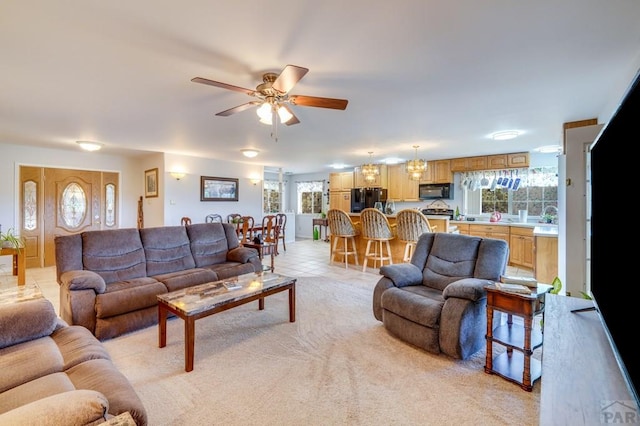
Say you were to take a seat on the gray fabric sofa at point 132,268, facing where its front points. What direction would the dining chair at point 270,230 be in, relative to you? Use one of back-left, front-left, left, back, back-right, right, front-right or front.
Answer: left

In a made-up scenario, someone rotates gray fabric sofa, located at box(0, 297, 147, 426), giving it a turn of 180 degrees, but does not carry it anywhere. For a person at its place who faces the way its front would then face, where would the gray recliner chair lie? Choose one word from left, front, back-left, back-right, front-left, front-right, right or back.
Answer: back

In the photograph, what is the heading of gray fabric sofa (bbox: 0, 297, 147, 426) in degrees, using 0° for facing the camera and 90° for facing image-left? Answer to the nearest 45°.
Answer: approximately 270°

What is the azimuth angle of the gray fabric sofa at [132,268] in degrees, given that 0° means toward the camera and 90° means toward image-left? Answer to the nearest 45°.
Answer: approximately 315°

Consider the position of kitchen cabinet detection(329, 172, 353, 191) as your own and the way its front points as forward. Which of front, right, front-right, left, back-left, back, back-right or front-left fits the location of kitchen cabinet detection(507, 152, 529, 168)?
front-left

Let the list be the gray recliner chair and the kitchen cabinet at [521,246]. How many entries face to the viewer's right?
0

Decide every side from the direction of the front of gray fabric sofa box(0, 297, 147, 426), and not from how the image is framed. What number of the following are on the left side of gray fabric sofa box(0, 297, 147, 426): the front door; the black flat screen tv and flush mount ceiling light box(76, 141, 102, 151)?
2

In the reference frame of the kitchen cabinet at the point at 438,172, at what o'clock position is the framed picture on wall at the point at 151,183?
The framed picture on wall is roughly at 2 o'clock from the kitchen cabinet.

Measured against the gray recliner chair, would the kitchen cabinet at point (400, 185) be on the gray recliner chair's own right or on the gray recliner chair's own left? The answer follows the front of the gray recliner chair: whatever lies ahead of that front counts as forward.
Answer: on the gray recliner chair's own right

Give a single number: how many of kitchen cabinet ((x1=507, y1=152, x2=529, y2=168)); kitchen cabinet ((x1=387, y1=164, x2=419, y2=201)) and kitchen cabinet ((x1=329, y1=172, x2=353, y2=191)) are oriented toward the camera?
3

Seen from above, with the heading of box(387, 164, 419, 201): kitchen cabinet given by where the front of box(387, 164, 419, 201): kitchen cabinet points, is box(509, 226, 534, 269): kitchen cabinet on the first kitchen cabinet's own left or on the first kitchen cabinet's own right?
on the first kitchen cabinet's own left

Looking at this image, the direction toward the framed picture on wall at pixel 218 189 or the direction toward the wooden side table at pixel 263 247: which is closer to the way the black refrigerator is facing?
the wooden side table

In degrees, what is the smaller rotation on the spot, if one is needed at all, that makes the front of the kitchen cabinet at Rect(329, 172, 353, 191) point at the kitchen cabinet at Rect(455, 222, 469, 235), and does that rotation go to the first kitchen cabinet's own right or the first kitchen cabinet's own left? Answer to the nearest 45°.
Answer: approximately 45° to the first kitchen cabinet's own left

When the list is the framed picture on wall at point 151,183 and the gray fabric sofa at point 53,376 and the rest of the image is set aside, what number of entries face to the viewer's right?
1

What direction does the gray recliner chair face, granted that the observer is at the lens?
facing the viewer and to the left of the viewer
